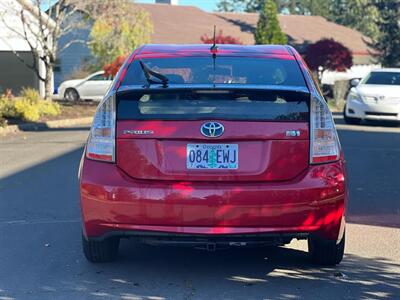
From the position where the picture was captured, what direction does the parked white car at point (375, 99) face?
facing the viewer

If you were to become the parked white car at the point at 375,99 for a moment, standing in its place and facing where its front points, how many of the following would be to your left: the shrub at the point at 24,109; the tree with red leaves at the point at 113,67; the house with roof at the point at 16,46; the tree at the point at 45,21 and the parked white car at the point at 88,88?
0

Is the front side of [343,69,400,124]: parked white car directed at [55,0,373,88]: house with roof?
no

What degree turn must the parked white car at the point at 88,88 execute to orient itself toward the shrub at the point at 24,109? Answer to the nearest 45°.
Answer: approximately 90° to its left

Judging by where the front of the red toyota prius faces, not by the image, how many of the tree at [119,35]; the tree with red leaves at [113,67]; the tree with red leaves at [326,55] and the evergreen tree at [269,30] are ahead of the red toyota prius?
4

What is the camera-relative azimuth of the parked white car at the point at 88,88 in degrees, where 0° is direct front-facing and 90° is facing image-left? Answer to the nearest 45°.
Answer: approximately 90°

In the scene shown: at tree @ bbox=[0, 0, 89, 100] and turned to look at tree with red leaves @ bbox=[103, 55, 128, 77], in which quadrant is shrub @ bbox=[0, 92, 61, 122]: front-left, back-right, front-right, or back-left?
back-right

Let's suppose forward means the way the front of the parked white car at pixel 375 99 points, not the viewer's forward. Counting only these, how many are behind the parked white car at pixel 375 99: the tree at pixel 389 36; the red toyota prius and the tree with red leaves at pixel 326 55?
2

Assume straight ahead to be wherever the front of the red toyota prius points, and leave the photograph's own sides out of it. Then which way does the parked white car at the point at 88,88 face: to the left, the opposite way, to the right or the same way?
to the left

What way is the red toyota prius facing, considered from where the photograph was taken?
facing away from the viewer

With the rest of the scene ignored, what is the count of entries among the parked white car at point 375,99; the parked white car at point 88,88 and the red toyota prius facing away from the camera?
1

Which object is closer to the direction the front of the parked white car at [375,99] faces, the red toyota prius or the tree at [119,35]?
the red toyota prius

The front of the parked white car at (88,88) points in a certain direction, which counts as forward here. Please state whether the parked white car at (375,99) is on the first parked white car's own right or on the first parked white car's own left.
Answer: on the first parked white car's own left

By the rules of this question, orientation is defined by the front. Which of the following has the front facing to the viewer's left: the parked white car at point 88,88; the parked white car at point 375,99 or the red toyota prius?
the parked white car at point 88,88

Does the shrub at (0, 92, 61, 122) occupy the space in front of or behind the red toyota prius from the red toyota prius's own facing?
in front

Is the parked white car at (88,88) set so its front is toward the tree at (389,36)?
no

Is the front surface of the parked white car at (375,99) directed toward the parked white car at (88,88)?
no

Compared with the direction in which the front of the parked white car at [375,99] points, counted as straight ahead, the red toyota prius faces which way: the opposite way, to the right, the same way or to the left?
the opposite way
